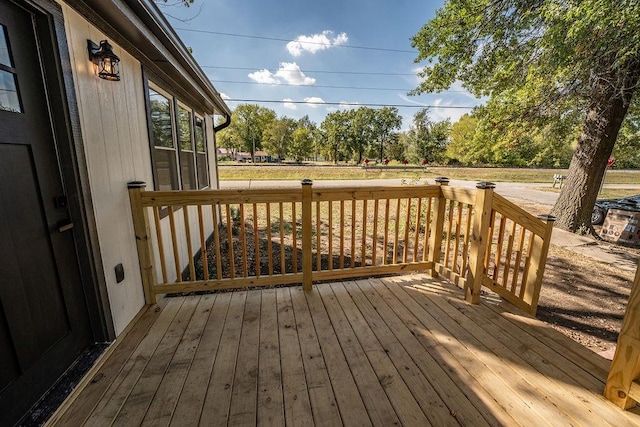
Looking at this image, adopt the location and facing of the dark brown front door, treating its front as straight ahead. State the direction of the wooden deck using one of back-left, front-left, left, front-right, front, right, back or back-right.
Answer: front

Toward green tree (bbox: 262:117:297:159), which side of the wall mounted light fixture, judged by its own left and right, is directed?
left

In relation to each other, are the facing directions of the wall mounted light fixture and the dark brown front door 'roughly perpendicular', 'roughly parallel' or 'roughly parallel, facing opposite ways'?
roughly parallel

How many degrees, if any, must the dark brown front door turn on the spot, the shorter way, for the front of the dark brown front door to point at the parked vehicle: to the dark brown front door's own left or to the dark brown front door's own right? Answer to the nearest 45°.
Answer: approximately 45° to the dark brown front door's own left

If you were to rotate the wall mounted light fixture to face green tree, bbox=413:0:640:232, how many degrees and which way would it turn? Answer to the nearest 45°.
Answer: approximately 45° to its left

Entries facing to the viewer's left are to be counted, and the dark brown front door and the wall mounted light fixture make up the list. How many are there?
0

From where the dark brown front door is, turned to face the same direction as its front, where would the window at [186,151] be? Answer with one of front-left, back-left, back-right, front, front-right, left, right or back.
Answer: left

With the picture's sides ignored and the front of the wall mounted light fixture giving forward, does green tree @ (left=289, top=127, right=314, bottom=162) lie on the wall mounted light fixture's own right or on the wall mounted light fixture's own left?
on the wall mounted light fixture's own left

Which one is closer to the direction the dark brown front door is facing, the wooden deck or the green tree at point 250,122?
the wooden deck

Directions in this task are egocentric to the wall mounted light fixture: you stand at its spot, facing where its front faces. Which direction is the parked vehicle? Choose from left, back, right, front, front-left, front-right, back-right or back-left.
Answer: front-left

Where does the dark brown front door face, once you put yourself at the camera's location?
facing the viewer and to the right of the viewer

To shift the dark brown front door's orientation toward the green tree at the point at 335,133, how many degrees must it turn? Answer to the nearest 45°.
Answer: approximately 90° to its left

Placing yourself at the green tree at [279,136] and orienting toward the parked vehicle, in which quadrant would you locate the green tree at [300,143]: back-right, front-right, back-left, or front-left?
front-left
